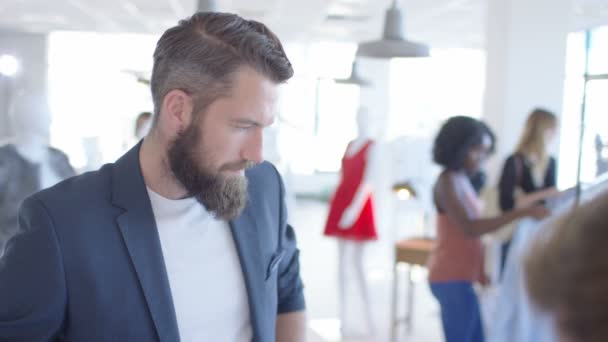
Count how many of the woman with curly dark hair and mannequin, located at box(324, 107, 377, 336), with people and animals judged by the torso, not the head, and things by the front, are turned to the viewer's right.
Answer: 1

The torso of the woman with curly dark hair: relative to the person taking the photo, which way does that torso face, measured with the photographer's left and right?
facing to the right of the viewer

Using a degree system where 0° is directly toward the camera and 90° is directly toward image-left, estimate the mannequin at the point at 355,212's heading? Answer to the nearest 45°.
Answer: approximately 45°

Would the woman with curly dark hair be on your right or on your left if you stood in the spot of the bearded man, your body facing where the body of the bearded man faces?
on your left

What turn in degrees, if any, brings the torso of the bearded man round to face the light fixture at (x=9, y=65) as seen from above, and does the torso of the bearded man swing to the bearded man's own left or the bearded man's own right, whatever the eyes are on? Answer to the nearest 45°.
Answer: approximately 135° to the bearded man's own left

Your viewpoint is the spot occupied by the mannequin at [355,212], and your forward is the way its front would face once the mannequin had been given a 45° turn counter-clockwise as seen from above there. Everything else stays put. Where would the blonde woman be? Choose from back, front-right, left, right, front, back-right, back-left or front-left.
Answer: front-left

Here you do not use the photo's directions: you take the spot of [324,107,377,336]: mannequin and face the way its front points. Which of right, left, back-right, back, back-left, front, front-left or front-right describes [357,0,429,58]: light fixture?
front-left

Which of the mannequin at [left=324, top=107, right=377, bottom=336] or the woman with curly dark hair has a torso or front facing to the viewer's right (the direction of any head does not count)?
the woman with curly dark hair

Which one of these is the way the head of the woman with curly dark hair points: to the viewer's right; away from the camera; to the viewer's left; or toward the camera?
to the viewer's right

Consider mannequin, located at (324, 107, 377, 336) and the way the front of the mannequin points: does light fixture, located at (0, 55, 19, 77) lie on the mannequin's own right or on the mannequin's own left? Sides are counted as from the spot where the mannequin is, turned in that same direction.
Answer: on the mannequin's own right
